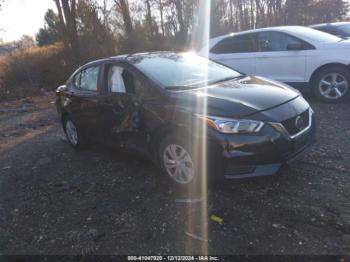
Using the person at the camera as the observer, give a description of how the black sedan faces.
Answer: facing the viewer and to the right of the viewer

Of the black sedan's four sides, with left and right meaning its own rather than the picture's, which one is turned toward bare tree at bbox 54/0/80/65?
back

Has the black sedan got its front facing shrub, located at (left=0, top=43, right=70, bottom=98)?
no
